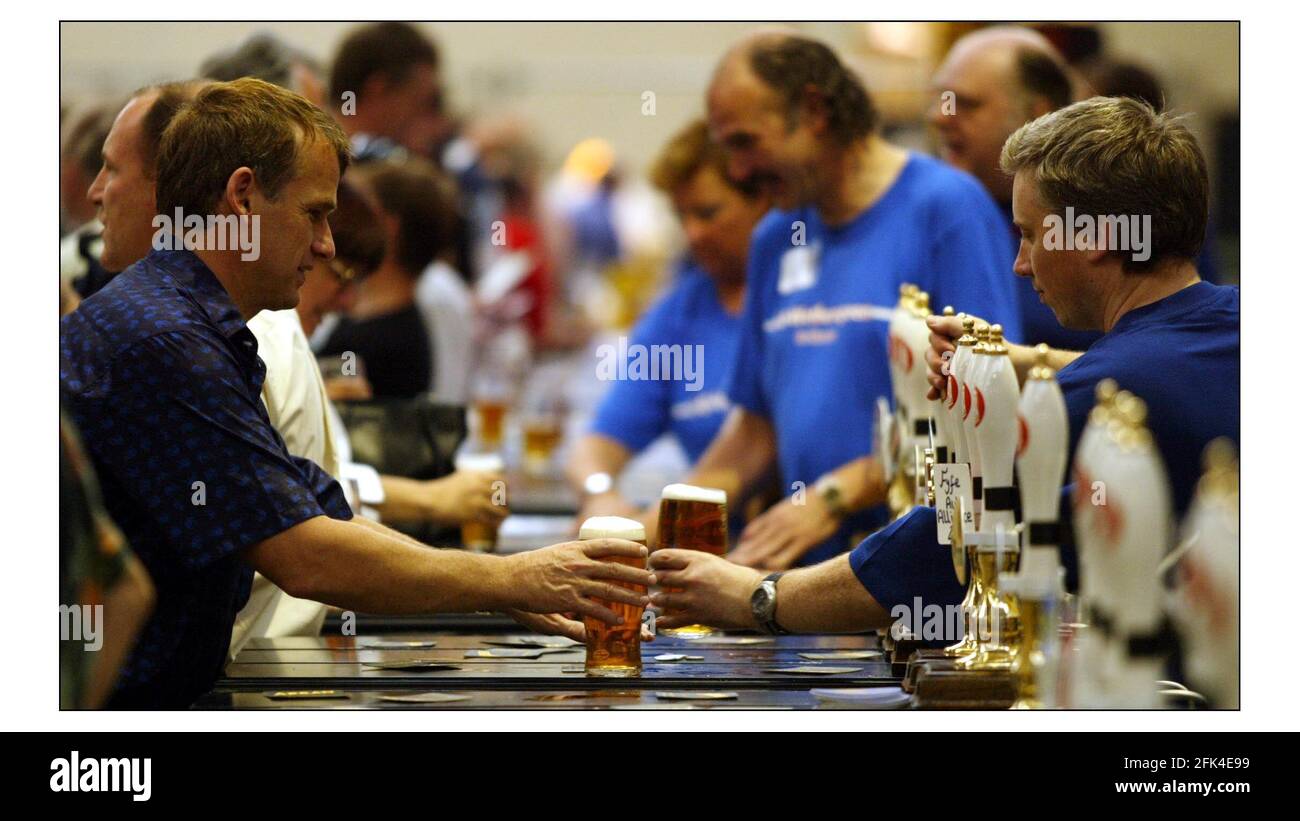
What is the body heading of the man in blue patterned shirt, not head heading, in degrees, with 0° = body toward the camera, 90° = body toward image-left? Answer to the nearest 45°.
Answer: approximately 270°

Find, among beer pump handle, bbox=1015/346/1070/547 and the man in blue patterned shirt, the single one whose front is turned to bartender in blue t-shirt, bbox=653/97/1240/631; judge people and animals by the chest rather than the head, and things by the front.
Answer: the man in blue patterned shirt

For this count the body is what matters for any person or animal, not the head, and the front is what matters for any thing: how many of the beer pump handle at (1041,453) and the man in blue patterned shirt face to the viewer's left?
1

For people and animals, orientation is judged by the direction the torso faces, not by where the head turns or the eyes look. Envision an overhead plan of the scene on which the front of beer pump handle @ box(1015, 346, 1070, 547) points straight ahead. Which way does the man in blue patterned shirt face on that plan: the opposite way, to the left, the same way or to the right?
the opposite way

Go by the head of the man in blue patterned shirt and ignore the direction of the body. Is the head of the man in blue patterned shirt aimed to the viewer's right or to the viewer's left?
to the viewer's right

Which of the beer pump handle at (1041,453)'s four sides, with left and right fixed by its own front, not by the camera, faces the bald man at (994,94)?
right

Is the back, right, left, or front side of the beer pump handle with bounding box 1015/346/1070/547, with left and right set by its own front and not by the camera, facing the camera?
left

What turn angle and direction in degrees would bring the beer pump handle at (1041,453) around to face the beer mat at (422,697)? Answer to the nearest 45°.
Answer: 0° — it already faces it
